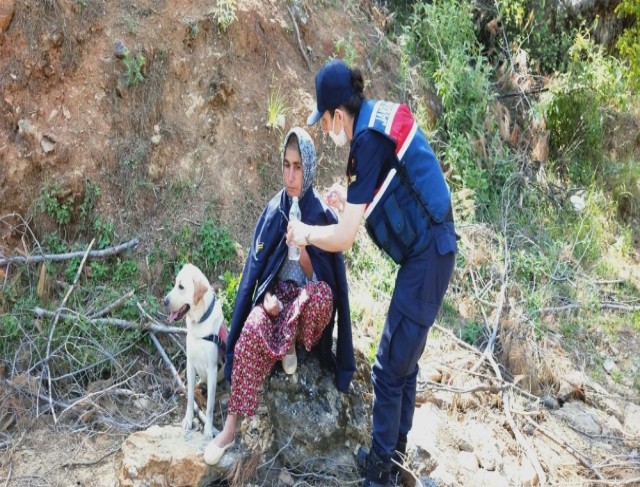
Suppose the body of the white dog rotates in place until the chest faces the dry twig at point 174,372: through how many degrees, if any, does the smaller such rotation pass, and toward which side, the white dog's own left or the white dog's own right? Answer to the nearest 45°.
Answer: approximately 135° to the white dog's own right

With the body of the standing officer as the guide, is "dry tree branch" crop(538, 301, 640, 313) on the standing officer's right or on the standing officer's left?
on the standing officer's right

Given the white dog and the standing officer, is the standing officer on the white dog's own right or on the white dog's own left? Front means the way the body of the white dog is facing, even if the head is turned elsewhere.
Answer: on the white dog's own left

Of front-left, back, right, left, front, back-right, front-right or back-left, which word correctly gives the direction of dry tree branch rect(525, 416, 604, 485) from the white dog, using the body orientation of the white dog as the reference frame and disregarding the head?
back-left

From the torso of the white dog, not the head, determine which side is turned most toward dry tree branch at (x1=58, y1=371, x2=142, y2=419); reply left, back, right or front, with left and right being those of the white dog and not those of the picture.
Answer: right

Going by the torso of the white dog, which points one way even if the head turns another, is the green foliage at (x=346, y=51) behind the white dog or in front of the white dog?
behind

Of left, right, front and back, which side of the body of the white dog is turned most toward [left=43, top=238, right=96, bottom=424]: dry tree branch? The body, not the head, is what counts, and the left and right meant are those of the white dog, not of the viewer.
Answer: right

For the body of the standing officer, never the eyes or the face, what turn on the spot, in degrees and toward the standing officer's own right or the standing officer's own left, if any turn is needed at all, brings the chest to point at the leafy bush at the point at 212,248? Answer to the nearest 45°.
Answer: approximately 45° to the standing officer's own right

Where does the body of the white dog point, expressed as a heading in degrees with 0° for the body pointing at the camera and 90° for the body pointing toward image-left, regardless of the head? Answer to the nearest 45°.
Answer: approximately 45°

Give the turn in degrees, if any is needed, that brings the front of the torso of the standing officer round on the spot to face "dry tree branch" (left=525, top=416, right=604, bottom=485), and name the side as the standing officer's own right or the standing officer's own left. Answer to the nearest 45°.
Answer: approximately 135° to the standing officer's own right

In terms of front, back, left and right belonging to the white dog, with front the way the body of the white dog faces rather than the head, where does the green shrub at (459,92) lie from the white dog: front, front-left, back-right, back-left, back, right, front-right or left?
back

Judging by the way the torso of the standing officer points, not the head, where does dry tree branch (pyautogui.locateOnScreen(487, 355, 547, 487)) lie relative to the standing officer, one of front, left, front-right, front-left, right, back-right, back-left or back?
back-right

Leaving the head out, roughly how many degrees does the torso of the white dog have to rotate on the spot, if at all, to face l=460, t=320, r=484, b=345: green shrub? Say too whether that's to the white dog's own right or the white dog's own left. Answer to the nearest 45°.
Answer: approximately 180°

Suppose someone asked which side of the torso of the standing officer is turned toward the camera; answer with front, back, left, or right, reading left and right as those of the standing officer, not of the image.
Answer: left
